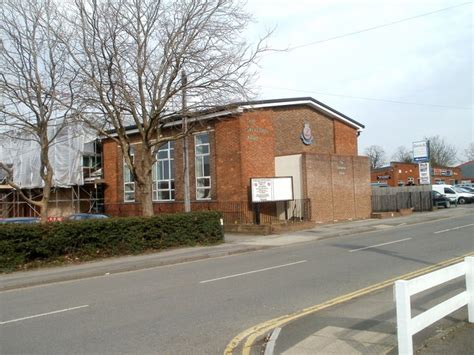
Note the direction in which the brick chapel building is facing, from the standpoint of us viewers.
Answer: facing the viewer and to the right of the viewer

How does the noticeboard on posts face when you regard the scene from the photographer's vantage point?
facing the viewer

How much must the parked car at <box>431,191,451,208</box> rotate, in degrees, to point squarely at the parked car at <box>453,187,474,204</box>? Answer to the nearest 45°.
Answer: approximately 135° to its left

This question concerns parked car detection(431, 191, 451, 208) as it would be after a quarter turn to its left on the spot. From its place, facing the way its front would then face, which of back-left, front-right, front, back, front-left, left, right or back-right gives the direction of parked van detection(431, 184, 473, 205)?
front-left

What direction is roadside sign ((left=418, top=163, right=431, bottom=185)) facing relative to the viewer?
toward the camera

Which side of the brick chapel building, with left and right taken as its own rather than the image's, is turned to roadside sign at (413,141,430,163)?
left

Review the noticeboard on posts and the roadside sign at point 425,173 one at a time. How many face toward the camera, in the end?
2

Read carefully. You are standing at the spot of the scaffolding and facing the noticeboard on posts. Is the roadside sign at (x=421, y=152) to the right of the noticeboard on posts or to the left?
left

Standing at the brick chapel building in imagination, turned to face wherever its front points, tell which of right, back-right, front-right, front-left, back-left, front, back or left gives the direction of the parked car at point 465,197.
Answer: left

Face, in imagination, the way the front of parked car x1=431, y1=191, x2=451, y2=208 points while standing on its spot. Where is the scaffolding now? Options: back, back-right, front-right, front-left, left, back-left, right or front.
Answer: right
